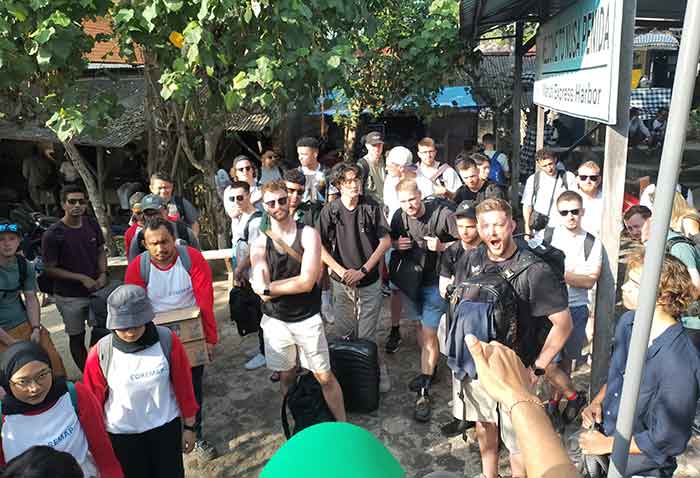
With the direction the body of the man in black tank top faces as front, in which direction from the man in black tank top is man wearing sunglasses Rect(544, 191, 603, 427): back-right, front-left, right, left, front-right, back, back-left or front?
left

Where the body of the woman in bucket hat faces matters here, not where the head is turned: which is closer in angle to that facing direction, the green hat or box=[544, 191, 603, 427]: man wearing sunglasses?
the green hat

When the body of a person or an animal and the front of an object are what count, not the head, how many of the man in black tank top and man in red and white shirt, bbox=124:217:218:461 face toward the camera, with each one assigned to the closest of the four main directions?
2

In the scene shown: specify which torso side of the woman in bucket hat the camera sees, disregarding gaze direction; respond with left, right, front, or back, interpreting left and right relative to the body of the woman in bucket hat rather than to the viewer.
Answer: front

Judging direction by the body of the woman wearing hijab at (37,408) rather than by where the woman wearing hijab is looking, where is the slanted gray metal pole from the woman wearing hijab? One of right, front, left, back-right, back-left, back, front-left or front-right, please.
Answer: front-left

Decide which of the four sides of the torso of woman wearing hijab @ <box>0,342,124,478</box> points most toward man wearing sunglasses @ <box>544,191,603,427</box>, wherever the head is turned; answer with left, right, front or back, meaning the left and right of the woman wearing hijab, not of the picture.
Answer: left

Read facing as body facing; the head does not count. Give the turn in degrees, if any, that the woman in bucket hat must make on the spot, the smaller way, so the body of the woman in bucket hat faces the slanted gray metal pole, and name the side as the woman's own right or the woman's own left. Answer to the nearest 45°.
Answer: approximately 45° to the woman's own left

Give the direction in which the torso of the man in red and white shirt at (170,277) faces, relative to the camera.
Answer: toward the camera

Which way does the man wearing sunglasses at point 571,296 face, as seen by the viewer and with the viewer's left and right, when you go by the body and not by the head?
facing the viewer

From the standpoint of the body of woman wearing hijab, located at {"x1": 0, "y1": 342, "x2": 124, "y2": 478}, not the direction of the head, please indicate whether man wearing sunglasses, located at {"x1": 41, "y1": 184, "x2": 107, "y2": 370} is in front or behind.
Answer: behind

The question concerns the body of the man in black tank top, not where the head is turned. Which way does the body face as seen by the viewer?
toward the camera

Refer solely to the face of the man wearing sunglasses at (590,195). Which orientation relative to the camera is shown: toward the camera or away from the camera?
toward the camera

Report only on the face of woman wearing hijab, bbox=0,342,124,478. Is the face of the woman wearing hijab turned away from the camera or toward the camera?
toward the camera

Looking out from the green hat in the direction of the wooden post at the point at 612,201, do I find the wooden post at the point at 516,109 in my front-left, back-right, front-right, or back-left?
front-left

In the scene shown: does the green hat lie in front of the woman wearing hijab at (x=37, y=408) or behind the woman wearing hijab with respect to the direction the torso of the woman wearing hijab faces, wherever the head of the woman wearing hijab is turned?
in front

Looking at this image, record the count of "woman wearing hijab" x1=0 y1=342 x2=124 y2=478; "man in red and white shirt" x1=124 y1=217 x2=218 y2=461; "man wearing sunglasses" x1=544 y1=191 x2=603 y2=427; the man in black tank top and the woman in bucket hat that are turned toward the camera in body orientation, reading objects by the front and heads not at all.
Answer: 5

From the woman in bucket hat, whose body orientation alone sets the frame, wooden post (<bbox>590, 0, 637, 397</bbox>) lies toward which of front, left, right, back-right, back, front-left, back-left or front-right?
left
